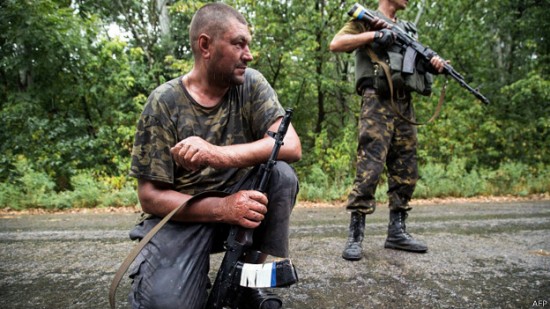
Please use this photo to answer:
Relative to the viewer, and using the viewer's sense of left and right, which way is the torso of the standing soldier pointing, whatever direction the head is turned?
facing the viewer and to the right of the viewer
